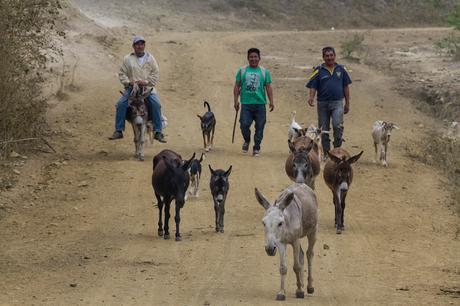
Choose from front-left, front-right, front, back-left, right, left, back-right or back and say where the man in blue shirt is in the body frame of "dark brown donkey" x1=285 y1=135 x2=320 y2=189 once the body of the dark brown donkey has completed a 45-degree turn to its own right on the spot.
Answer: back-right

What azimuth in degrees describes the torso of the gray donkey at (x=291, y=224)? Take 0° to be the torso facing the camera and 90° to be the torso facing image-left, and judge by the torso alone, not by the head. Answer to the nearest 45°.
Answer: approximately 45°

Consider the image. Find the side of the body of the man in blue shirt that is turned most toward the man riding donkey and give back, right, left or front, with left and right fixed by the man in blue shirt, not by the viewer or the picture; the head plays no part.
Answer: right

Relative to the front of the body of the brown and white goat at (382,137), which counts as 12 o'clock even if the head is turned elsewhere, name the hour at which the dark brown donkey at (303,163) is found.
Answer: The dark brown donkey is roughly at 2 o'clock from the brown and white goat.

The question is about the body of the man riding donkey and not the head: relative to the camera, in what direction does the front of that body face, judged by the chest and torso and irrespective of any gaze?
toward the camera

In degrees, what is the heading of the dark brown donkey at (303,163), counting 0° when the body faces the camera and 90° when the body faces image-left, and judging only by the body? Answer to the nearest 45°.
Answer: approximately 0°

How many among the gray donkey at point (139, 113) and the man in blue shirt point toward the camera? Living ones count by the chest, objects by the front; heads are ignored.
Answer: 2

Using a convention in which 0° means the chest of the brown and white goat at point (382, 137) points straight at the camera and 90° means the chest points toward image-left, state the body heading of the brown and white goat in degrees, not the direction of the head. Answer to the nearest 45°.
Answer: approximately 315°

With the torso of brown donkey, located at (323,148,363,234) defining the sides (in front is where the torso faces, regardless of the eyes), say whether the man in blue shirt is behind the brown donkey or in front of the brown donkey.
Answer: behind

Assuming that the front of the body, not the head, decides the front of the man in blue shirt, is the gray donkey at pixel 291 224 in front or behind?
in front

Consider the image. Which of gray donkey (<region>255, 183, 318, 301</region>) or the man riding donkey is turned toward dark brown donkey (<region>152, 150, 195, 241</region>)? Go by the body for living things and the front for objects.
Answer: the man riding donkey

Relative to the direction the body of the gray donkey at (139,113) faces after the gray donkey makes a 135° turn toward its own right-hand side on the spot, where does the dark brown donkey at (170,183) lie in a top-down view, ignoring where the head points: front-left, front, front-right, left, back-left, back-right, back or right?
back-left

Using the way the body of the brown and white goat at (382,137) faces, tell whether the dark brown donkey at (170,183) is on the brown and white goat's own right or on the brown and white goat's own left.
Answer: on the brown and white goat's own right

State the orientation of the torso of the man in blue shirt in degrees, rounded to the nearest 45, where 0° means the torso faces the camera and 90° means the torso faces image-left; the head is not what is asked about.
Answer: approximately 0°

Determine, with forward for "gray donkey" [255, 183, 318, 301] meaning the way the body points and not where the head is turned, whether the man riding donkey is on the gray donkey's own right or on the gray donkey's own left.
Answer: on the gray donkey's own right

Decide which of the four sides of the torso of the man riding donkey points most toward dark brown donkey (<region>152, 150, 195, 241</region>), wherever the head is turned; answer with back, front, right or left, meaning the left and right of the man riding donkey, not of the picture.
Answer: front

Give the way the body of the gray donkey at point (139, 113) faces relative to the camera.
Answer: toward the camera

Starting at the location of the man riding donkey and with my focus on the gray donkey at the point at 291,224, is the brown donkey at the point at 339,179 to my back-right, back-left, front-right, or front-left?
front-left
